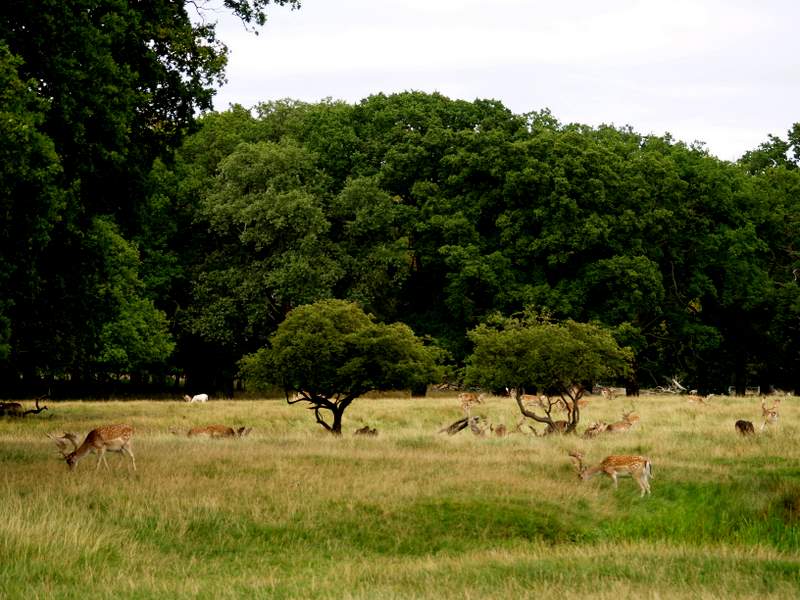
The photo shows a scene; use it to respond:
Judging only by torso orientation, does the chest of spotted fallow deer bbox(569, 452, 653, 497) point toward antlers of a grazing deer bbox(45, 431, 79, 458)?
yes

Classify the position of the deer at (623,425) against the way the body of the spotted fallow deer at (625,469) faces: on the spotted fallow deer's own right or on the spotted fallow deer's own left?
on the spotted fallow deer's own right

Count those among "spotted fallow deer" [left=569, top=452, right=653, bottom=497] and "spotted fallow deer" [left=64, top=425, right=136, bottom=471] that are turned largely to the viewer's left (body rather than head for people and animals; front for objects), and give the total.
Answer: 2

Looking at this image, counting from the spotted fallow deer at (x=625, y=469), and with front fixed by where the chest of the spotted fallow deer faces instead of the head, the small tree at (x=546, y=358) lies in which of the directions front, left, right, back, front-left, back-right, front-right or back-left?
right

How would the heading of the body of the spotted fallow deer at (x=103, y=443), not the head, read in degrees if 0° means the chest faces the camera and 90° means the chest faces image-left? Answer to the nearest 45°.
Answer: approximately 90°

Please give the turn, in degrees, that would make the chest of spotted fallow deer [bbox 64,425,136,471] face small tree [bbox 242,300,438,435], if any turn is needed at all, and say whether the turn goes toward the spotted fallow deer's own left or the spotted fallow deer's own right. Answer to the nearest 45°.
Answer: approximately 135° to the spotted fallow deer's own right

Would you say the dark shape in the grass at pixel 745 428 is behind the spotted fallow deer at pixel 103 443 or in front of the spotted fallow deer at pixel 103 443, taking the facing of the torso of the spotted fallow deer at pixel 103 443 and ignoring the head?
behind

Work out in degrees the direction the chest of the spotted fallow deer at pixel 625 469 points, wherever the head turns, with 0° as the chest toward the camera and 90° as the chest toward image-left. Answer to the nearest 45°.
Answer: approximately 90°

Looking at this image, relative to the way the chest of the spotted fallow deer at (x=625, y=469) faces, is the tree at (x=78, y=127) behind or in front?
in front
